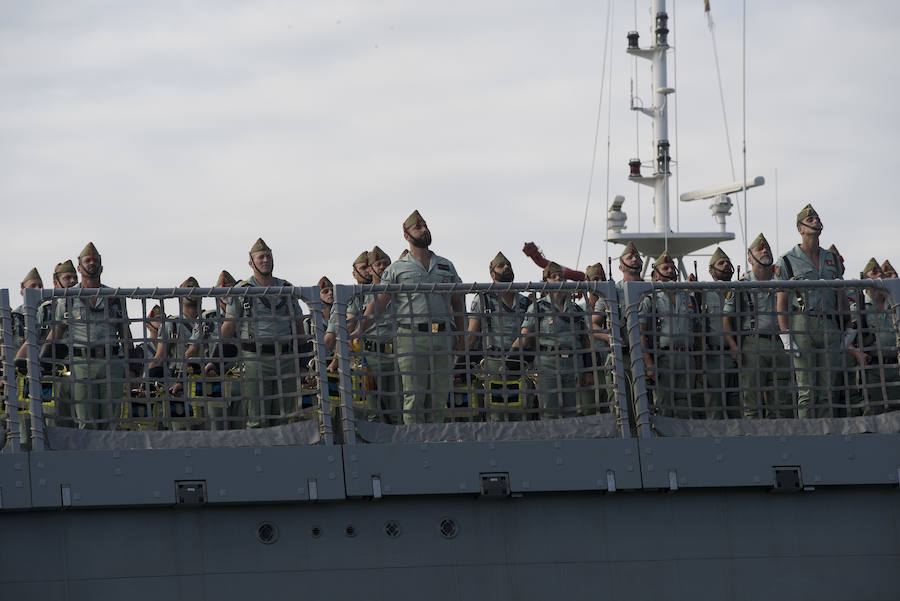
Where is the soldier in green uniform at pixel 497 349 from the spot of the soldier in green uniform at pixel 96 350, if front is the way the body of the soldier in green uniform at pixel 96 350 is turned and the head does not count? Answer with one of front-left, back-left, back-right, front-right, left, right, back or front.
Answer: left

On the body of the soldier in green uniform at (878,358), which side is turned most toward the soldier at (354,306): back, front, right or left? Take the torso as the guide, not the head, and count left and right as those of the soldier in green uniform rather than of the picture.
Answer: right

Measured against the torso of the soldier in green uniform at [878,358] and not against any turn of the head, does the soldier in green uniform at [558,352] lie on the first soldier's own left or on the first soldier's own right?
on the first soldier's own right

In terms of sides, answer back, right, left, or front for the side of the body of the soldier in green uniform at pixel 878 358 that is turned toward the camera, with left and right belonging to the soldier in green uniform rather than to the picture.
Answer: front

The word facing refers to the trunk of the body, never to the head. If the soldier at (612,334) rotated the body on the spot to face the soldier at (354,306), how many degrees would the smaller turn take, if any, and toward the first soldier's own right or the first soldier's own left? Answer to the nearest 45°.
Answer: approximately 135° to the first soldier's own right

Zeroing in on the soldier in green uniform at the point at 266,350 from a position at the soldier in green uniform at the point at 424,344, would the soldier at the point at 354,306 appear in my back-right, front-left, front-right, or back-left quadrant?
front-right

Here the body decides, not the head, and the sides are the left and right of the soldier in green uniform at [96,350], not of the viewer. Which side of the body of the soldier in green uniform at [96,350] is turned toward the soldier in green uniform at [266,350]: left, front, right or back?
left

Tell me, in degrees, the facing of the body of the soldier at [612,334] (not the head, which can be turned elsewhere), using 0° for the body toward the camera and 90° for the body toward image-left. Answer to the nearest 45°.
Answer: approximately 315°

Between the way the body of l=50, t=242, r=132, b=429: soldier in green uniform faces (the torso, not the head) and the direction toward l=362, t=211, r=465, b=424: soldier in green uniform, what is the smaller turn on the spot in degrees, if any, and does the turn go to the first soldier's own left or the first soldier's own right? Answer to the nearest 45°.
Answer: approximately 90° to the first soldier's own left

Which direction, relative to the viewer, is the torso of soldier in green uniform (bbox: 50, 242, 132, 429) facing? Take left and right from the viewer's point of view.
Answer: facing the viewer

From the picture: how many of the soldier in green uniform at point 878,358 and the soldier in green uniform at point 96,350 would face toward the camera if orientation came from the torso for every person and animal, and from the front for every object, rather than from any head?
2

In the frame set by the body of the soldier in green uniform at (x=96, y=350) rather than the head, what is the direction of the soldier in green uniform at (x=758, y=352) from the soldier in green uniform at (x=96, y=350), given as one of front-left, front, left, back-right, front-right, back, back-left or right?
left

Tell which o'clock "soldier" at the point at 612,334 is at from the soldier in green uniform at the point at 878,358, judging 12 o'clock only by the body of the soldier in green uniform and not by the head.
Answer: The soldier is roughly at 2 o'clock from the soldier in green uniform.
